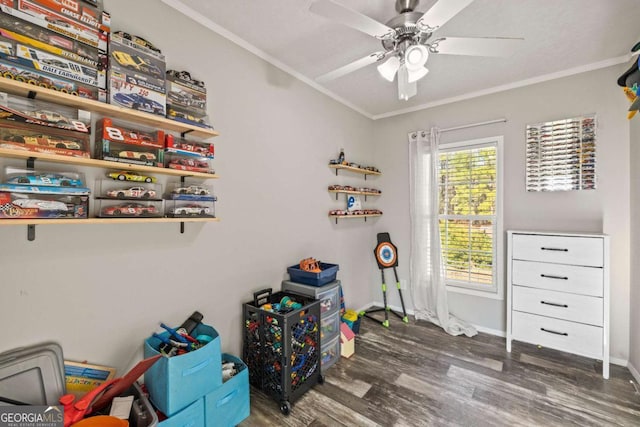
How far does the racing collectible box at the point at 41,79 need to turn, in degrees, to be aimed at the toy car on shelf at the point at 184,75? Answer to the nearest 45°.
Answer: approximately 45° to its left

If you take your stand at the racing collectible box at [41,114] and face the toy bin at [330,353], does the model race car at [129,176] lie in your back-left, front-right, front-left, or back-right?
front-left

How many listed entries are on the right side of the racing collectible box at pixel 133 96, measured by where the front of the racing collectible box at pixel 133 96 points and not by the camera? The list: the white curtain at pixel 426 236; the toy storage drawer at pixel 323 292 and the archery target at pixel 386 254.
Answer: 0

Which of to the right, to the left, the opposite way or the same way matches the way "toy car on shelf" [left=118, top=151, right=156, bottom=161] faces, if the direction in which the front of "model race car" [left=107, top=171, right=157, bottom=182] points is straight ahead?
the same way

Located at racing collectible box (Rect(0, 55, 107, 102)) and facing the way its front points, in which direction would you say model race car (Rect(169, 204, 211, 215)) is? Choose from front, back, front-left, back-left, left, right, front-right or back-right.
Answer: front-left

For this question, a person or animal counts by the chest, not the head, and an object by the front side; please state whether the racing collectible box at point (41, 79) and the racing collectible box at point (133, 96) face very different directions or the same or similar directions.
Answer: same or similar directions

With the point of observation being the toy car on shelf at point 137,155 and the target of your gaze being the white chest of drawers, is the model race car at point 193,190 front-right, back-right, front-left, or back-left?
front-left

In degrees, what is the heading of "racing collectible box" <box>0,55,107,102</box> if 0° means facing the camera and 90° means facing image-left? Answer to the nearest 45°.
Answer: approximately 315°
